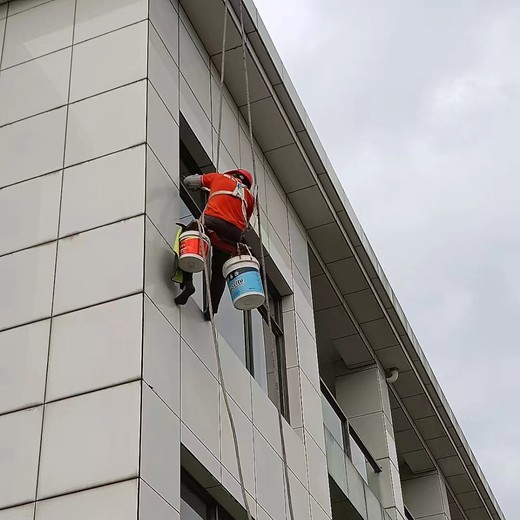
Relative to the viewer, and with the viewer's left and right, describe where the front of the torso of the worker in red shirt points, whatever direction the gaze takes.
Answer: facing away from the viewer and to the left of the viewer

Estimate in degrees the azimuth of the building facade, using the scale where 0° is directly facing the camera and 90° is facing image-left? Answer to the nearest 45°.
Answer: approximately 315°
